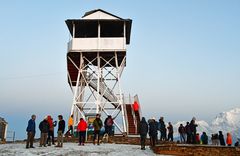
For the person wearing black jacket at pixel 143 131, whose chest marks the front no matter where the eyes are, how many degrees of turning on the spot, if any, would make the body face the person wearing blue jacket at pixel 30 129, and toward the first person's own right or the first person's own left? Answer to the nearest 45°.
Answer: approximately 90° to the first person's own left

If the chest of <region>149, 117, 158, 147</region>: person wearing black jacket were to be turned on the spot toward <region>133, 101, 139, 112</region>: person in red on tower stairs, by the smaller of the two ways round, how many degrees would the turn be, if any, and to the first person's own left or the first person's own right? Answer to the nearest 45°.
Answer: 0° — they already face them

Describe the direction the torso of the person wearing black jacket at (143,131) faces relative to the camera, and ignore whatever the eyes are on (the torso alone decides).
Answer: away from the camera

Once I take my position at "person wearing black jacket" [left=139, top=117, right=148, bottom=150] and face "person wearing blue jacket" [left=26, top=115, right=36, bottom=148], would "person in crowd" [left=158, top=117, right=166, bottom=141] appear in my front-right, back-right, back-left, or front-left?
back-right

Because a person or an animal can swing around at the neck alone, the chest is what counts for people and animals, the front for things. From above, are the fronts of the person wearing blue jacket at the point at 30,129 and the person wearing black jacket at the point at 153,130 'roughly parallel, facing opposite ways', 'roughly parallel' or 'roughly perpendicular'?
roughly perpendicular

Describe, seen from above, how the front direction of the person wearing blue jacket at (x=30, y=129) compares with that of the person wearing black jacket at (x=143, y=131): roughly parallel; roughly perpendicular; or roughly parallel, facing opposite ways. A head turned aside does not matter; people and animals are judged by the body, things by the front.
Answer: roughly perpendicular

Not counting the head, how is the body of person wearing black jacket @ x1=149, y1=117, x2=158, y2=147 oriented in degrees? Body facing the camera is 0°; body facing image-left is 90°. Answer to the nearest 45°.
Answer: approximately 180°

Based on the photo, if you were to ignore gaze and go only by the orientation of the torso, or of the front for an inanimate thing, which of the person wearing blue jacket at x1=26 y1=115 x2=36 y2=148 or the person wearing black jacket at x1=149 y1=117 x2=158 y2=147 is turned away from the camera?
the person wearing black jacket

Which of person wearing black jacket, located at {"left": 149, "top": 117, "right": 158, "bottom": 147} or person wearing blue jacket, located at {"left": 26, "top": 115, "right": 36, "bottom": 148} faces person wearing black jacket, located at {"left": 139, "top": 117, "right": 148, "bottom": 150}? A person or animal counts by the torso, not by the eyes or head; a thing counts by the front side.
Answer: the person wearing blue jacket

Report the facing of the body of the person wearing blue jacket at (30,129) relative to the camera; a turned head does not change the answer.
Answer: to the viewer's right
